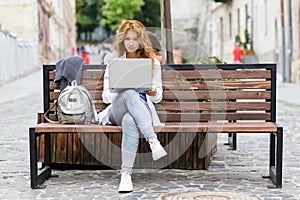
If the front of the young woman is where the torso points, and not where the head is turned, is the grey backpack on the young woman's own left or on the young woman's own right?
on the young woman's own right

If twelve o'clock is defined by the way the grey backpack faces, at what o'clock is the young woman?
The young woman is roughly at 10 o'clock from the grey backpack.

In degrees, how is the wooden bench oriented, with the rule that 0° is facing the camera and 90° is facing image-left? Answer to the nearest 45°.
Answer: approximately 0°

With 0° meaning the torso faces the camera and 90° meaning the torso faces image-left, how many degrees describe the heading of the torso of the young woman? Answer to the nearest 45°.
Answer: approximately 0°
